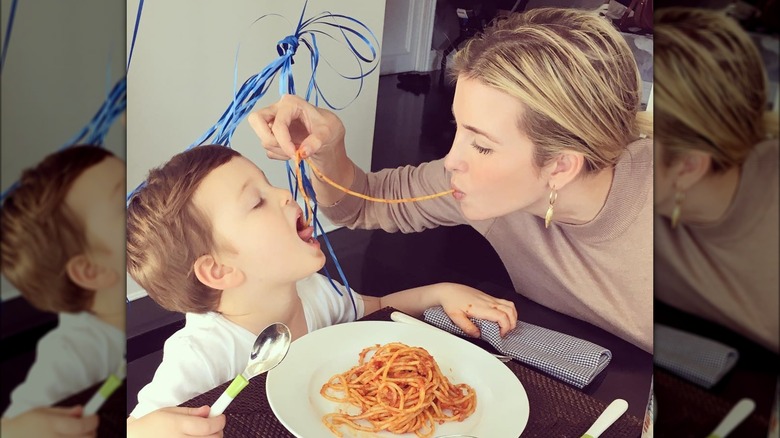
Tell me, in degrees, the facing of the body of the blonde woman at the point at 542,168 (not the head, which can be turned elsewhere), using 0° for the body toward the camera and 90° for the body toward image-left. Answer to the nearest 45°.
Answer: approximately 90°

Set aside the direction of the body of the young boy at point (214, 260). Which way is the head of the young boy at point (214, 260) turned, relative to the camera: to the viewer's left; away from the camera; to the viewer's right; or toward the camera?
to the viewer's right

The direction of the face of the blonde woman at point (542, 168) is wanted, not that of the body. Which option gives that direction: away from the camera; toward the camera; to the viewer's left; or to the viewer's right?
to the viewer's left
